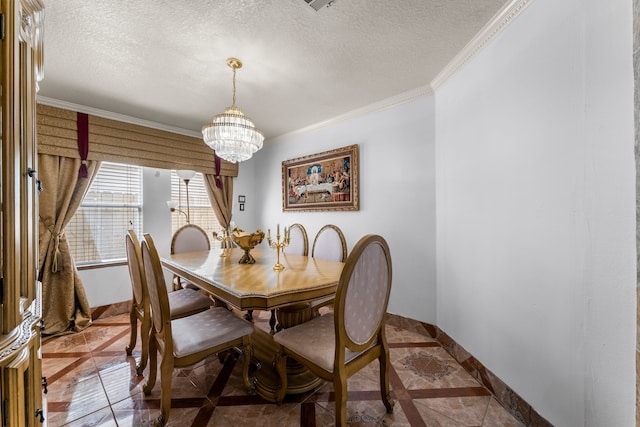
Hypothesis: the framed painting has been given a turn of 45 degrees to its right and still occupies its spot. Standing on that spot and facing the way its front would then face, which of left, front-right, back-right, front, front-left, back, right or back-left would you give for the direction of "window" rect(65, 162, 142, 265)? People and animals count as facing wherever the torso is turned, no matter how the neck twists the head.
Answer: front

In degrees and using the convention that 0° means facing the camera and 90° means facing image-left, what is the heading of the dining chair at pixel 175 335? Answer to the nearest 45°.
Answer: approximately 225°

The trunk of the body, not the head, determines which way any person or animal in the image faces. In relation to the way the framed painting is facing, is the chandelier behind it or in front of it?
in front

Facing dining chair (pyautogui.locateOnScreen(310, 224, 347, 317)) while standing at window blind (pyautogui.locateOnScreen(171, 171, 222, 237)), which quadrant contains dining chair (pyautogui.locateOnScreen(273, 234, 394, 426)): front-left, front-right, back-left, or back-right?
front-right

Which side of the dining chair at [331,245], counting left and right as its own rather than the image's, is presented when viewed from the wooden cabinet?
front

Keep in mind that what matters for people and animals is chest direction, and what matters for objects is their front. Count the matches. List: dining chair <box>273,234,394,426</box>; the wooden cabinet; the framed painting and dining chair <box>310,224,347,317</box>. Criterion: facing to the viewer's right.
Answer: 1

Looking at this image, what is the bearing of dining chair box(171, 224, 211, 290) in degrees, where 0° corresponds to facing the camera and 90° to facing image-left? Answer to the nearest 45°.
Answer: approximately 315°

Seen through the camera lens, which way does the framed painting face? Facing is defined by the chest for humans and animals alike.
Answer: facing the viewer and to the left of the viewer

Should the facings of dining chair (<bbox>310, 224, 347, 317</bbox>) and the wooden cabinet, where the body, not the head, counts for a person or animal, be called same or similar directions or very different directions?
very different directions

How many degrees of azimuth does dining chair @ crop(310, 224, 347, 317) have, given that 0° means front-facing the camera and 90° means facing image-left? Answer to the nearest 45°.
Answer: approximately 45°

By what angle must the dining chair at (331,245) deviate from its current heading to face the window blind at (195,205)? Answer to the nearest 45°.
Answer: approximately 90° to its right

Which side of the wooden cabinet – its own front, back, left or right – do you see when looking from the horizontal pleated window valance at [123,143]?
left

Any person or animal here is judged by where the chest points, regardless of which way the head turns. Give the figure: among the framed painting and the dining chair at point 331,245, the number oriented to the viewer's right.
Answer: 0

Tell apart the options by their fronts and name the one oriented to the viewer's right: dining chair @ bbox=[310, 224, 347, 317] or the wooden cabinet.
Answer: the wooden cabinet

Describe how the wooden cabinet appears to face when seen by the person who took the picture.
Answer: facing to the right of the viewer
